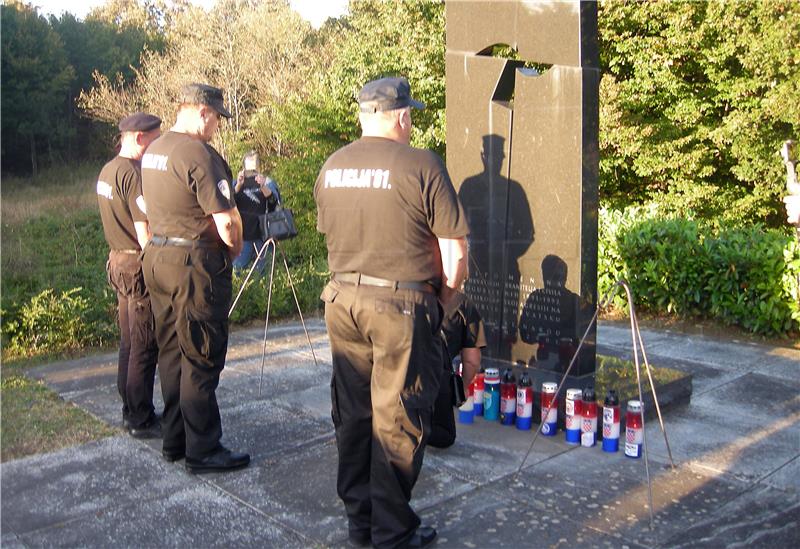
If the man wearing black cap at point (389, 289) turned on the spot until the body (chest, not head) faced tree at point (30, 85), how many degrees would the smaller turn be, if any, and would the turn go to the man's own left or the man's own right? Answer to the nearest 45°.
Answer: approximately 90° to the man's own left

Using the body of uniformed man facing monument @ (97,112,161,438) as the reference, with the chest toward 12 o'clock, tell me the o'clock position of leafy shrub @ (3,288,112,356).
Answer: The leafy shrub is roughly at 10 o'clock from the uniformed man facing monument.

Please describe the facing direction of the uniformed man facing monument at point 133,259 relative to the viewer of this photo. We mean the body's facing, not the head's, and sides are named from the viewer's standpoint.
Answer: facing away from the viewer and to the right of the viewer

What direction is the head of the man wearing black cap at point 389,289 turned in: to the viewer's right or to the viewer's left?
to the viewer's right

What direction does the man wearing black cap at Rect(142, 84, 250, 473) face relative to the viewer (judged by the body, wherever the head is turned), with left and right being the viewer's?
facing away from the viewer and to the right of the viewer

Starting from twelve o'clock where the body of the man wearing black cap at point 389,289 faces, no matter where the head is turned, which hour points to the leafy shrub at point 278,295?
The leafy shrub is roughly at 10 o'clock from the man wearing black cap.
